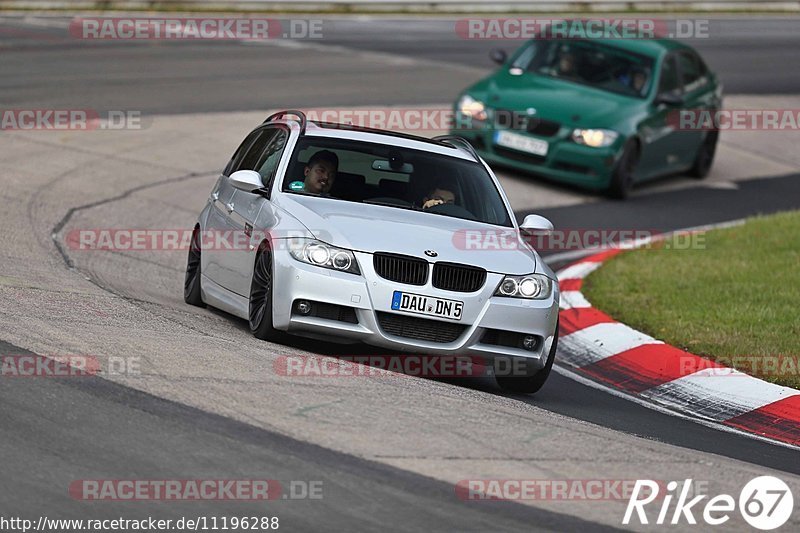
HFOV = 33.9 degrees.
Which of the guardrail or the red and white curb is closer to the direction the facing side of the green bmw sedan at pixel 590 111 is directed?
the red and white curb

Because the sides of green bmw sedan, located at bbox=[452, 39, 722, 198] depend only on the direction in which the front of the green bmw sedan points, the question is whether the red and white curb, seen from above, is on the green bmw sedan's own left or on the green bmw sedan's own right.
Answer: on the green bmw sedan's own left

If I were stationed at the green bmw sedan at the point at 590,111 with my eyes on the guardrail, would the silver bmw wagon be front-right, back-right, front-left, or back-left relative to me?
back-left

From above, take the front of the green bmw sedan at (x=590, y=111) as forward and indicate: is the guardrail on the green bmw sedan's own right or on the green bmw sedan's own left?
on the green bmw sedan's own right

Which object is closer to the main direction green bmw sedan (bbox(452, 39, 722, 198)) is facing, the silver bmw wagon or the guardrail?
the silver bmw wagon

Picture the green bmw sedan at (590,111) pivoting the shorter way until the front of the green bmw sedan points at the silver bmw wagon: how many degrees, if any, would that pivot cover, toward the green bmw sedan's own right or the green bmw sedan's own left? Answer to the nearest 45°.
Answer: approximately 45° to the green bmw sedan's own left

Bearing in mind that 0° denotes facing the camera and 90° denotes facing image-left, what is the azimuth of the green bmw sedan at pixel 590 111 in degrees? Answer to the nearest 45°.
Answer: approximately 45°
